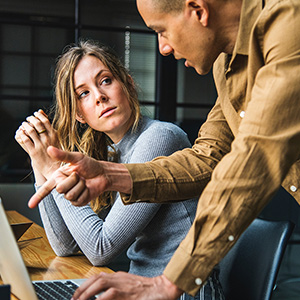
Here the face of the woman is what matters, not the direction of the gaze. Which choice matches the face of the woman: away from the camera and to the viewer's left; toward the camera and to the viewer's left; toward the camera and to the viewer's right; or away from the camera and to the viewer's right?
toward the camera and to the viewer's right

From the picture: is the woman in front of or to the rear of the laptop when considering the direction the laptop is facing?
in front

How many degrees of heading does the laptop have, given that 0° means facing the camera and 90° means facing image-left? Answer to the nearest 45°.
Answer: approximately 225°

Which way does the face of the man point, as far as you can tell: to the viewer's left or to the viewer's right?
to the viewer's left

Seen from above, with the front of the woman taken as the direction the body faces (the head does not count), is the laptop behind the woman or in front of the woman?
in front
